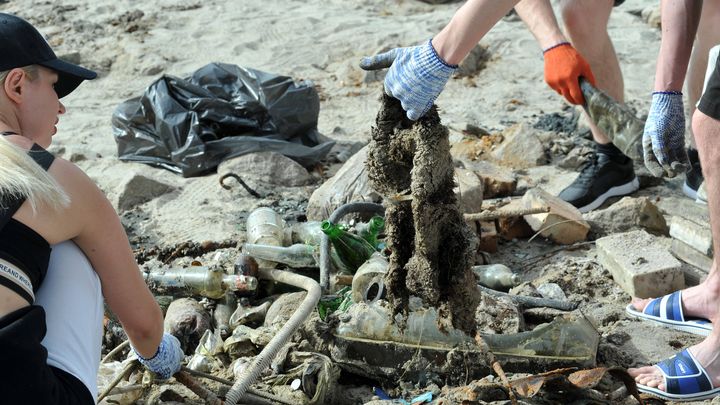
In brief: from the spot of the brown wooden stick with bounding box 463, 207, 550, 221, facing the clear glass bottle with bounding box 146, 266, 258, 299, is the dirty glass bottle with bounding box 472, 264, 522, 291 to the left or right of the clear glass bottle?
left

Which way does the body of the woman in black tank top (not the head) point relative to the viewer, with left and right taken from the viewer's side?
facing away from the viewer and to the right of the viewer

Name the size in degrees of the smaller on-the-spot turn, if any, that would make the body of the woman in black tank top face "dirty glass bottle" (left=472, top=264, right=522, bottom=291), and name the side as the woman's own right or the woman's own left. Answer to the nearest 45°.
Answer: approximately 45° to the woman's own right

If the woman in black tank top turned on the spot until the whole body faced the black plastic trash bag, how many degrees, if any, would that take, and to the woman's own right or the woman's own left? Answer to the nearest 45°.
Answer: approximately 45° to the woman's own left

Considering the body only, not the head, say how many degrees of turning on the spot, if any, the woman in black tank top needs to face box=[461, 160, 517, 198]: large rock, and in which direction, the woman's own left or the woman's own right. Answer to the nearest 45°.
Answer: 0° — they already face it

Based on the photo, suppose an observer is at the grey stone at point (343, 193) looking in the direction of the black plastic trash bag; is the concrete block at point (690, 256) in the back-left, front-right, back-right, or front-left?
back-right

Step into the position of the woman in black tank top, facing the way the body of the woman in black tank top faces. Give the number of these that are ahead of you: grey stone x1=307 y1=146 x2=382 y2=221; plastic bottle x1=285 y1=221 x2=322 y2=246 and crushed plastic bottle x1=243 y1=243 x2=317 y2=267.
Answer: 3

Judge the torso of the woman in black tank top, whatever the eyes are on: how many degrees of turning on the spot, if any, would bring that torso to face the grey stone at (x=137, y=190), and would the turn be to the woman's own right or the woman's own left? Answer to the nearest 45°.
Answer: approximately 45° to the woman's own left

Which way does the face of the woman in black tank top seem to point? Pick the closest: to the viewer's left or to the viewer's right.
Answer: to the viewer's right

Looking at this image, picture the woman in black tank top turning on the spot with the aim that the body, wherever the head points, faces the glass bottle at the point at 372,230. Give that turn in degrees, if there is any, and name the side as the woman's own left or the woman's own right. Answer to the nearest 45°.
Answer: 0° — they already face it
